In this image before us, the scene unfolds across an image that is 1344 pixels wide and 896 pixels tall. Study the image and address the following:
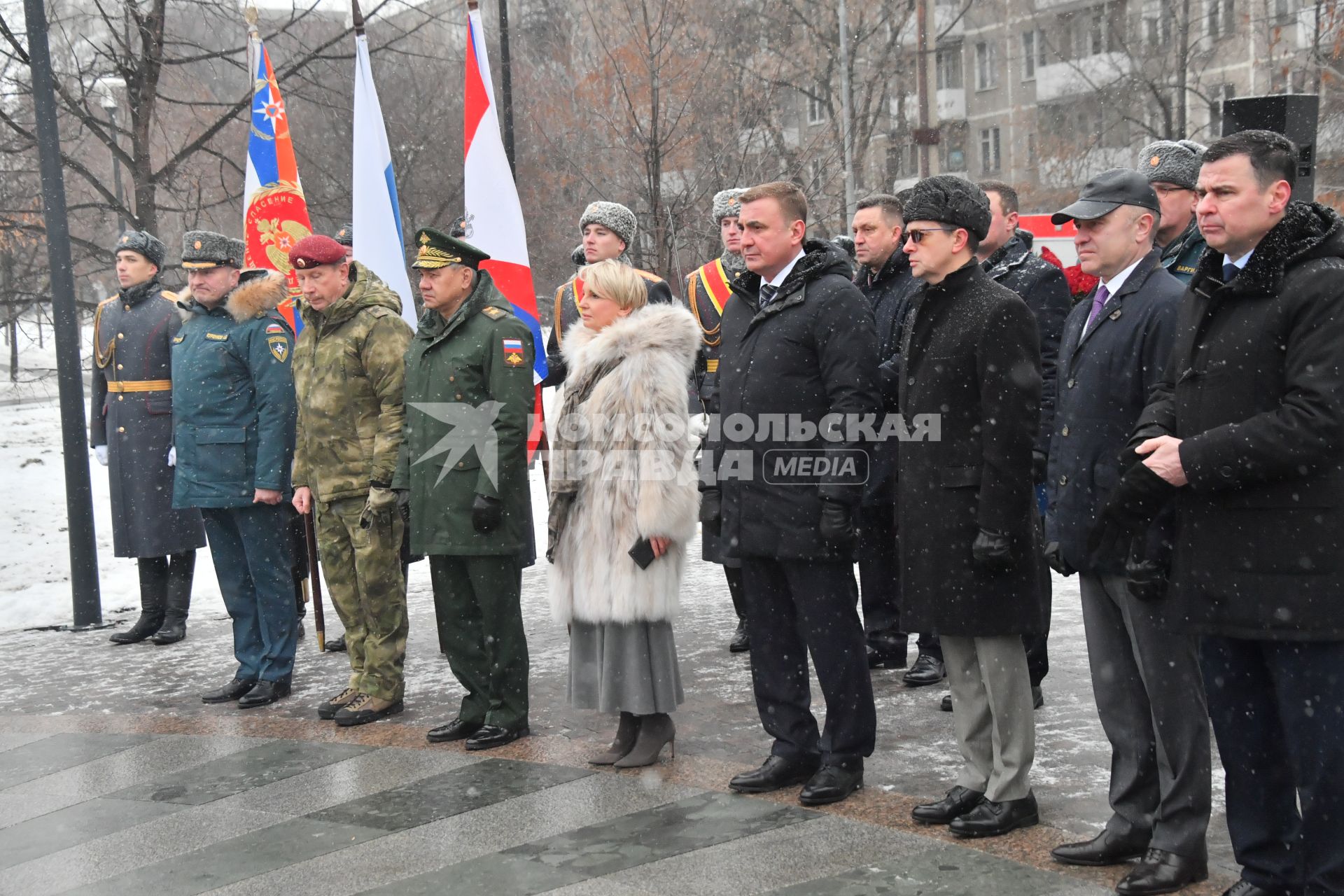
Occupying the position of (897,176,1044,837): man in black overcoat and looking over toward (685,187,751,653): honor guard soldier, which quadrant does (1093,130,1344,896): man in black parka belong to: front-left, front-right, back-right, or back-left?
back-right

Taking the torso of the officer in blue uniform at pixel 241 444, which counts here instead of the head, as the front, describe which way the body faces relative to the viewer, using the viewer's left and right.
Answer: facing the viewer and to the left of the viewer

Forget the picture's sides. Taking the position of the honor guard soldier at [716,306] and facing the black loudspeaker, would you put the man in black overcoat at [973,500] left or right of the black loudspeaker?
right

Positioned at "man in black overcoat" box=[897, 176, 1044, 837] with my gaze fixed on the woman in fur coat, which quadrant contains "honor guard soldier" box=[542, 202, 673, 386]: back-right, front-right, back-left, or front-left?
front-right

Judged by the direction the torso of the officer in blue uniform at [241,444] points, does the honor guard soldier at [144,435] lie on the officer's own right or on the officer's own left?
on the officer's own right

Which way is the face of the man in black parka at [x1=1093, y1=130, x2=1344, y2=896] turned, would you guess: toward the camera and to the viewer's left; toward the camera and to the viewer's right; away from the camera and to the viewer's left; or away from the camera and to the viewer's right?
toward the camera and to the viewer's left

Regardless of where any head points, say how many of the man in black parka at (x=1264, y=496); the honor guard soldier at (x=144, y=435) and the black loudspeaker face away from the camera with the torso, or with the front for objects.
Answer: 0

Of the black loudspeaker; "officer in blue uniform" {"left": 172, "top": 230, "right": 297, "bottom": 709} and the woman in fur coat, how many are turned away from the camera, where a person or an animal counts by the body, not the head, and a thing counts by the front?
0

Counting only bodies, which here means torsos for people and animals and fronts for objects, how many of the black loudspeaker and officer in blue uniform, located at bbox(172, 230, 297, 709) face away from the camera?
0

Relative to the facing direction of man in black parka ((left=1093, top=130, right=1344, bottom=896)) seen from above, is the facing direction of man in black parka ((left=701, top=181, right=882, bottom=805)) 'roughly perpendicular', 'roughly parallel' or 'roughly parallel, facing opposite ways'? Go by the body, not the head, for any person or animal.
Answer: roughly parallel

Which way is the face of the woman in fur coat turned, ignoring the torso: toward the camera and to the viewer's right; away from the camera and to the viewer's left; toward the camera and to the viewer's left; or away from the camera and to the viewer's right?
toward the camera and to the viewer's left

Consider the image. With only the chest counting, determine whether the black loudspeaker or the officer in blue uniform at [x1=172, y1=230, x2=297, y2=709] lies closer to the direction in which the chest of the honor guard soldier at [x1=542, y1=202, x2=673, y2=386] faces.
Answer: the officer in blue uniform

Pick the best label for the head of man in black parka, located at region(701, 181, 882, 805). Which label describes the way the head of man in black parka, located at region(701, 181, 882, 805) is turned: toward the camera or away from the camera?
toward the camera

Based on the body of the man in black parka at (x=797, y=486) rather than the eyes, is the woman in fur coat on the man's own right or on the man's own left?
on the man's own right

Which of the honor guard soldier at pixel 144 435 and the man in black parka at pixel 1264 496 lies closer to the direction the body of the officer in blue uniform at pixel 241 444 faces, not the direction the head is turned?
the man in black parka
